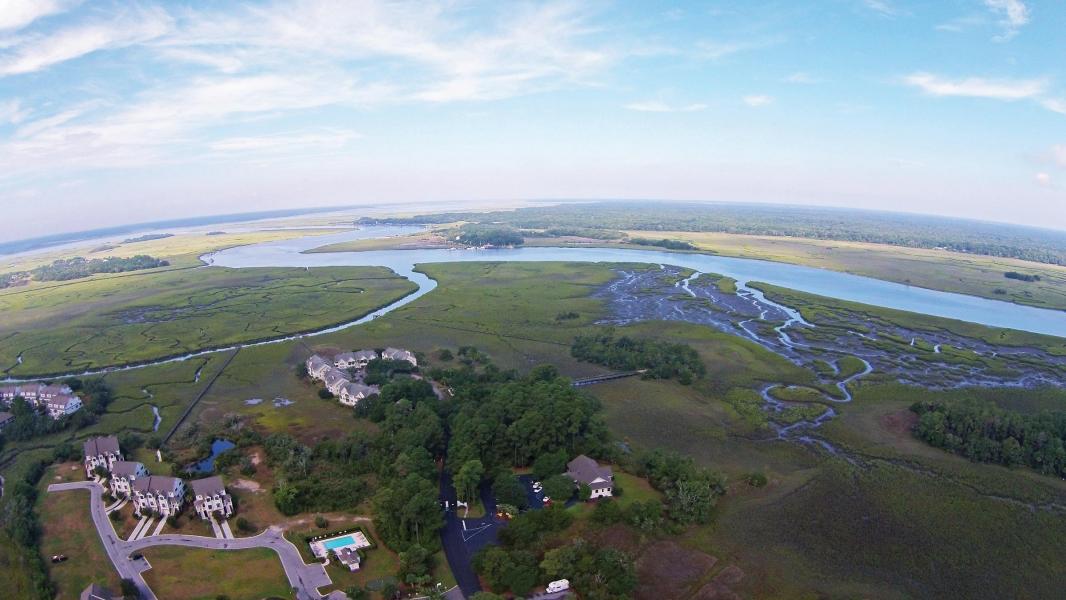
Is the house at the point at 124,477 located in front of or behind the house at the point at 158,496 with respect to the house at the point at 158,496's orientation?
behind

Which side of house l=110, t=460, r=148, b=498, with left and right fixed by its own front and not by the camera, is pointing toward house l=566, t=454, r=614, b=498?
left

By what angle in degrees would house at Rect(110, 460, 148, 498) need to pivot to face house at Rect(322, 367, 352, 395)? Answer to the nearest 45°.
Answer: approximately 180°

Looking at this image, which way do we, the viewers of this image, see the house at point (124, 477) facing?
facing the viewer and to the left of the viewer

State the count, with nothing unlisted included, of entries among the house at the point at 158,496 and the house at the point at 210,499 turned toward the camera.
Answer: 2

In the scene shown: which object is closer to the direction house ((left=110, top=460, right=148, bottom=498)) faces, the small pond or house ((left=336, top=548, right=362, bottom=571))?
the house

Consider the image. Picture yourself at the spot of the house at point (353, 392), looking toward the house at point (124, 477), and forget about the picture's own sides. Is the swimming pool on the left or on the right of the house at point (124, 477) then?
left

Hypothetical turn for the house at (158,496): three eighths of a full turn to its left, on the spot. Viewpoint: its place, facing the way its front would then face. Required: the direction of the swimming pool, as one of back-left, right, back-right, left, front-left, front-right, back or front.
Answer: right

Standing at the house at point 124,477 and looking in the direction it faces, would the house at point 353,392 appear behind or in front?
behind

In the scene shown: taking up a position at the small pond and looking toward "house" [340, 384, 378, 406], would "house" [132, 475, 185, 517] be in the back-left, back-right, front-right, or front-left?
back-right

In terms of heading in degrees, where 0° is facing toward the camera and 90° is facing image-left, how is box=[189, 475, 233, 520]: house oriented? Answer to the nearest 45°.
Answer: approximately 0°

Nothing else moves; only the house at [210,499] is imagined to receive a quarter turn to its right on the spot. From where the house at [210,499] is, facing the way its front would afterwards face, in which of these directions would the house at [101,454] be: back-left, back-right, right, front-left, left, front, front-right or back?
front-right

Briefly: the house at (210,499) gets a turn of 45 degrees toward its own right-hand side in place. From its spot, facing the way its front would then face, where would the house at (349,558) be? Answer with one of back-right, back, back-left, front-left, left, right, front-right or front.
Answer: left

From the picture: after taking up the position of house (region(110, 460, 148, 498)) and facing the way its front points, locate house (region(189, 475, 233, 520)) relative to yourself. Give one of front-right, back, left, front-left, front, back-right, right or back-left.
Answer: left
